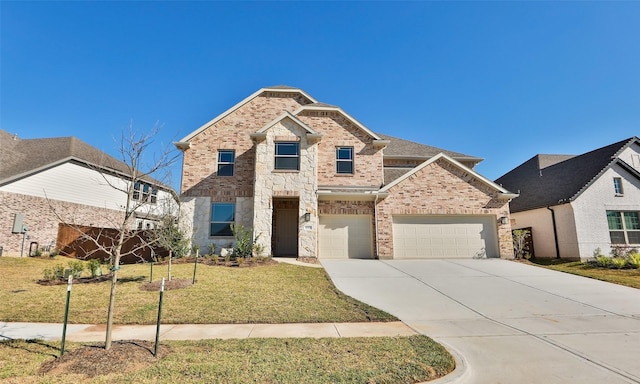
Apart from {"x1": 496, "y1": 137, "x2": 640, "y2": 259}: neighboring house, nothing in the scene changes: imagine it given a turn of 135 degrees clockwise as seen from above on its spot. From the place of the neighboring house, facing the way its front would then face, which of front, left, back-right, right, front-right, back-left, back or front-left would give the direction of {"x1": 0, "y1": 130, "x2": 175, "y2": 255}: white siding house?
front-left

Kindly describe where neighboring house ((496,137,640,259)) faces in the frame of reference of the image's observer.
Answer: facing the viewer and to the right of the viewer

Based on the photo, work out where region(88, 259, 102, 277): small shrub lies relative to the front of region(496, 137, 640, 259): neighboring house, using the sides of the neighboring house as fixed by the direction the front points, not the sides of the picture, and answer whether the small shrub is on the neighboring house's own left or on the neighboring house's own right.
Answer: on the neighboring house's own right

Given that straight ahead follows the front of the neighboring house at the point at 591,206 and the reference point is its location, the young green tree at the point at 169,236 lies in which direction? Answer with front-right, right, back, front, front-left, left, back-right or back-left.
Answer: right

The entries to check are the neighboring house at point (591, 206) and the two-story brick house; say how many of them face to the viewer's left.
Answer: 0

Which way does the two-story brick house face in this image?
toward the camera

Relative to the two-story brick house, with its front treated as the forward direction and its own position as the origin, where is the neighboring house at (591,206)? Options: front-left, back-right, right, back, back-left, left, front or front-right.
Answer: left

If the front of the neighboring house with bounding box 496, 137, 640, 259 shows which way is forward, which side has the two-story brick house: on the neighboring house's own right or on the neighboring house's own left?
on the neighboring house's own right

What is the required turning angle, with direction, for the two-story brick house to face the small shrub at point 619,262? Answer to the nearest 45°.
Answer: approximately 90° to its left

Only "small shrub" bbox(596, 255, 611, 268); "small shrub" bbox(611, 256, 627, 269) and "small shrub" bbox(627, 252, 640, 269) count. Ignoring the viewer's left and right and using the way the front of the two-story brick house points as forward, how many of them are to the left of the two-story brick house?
3
